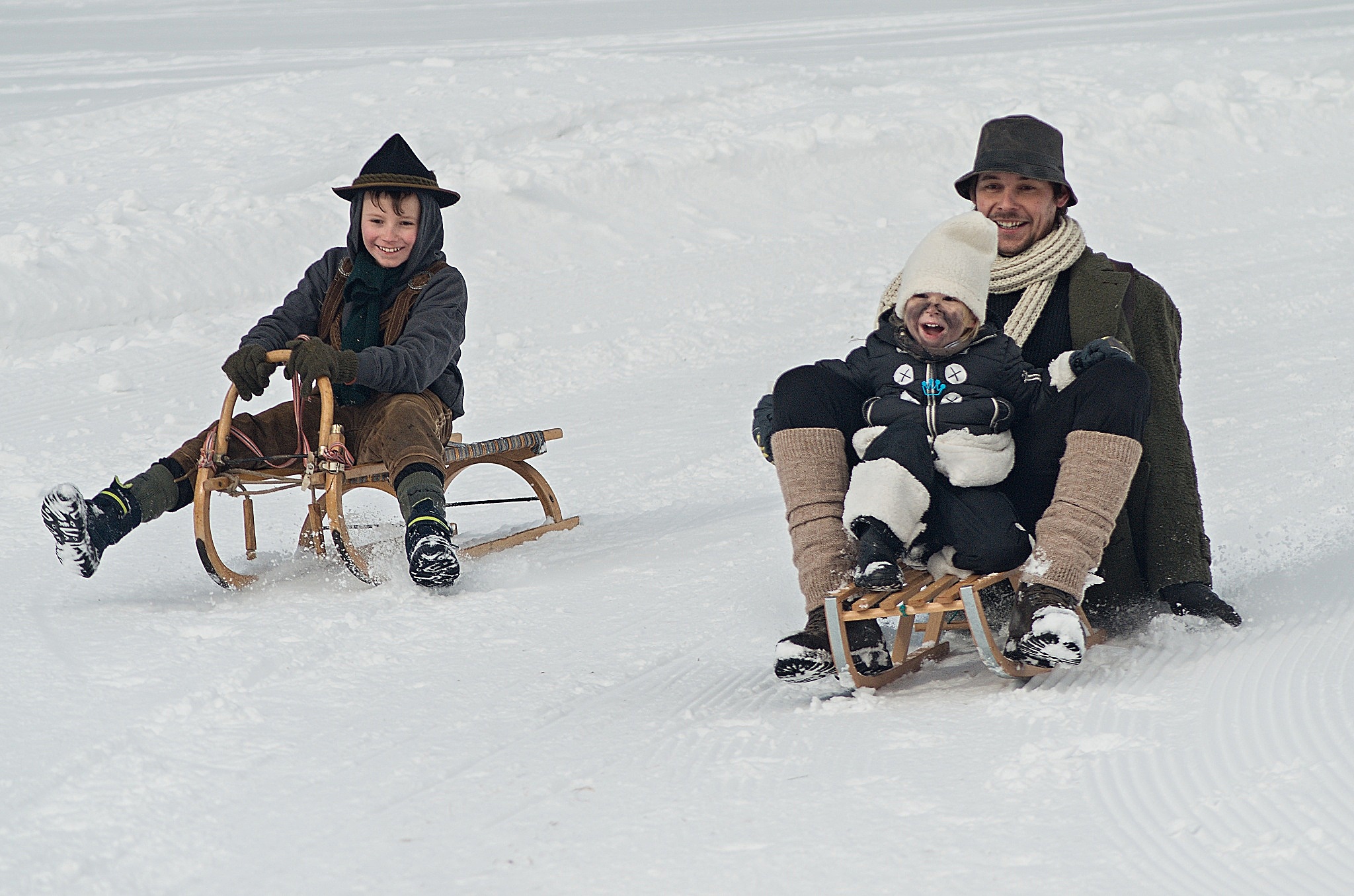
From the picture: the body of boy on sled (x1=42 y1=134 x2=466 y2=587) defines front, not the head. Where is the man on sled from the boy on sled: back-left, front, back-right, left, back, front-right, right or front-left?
left

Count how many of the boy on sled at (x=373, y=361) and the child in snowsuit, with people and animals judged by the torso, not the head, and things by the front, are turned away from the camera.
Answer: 0

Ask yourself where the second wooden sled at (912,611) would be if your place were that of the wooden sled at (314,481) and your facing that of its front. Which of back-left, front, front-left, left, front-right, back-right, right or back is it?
left

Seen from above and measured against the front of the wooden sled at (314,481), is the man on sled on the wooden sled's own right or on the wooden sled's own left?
on the wooden sled's own left

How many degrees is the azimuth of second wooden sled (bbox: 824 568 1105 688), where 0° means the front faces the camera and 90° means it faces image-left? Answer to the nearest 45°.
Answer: approximately 45°

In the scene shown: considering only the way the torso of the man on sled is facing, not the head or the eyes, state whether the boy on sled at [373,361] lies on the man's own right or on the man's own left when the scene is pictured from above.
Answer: on the man's own right

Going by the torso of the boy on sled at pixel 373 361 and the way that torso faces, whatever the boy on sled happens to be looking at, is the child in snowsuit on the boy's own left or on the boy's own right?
on the boy's own left

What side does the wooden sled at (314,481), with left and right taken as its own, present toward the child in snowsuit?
left

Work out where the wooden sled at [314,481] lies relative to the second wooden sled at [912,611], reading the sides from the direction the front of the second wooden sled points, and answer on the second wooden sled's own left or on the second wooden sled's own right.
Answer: on the second wooden sled's own right

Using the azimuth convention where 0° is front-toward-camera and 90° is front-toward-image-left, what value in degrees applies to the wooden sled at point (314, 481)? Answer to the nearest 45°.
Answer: approximately 45°
